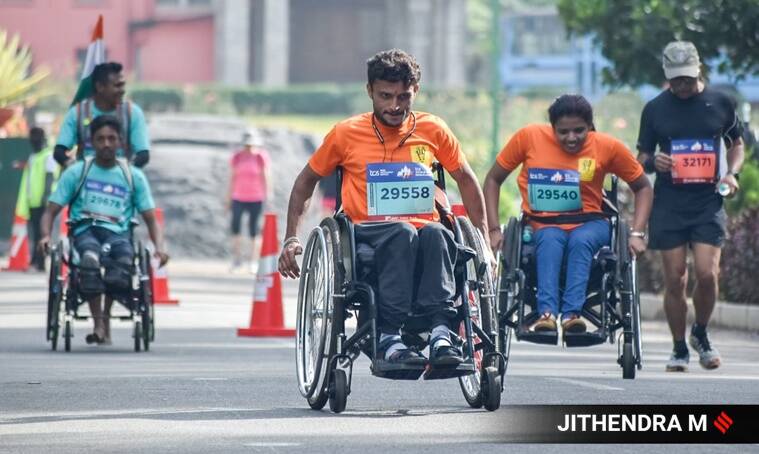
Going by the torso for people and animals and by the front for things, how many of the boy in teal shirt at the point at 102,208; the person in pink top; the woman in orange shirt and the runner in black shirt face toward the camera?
4

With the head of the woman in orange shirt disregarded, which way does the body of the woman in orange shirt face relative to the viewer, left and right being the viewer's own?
facing the viewer

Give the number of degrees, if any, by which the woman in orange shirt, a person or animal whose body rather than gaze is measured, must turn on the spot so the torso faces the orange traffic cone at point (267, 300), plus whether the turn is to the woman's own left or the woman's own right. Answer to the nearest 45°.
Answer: approximately 135° to the woman's own right

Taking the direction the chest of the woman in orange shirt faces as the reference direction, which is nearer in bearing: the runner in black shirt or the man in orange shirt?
the man in orange shirt

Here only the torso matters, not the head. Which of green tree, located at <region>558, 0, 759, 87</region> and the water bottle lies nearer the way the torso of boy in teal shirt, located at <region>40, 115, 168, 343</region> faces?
the water bottle

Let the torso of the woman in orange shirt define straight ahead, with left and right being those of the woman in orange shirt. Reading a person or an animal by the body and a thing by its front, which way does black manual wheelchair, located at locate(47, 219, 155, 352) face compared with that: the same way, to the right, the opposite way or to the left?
the same way

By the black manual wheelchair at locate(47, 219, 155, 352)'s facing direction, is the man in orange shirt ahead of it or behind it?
ahead

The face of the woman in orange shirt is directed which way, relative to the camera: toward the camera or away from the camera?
toward the camera

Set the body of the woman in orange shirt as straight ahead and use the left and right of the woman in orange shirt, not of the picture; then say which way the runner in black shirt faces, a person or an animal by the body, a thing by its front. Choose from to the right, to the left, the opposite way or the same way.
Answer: the same way

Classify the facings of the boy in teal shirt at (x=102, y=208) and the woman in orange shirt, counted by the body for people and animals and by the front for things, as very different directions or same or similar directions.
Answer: same or similar directions

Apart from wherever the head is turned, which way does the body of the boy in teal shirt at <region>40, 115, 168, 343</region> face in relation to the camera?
toward the camera
